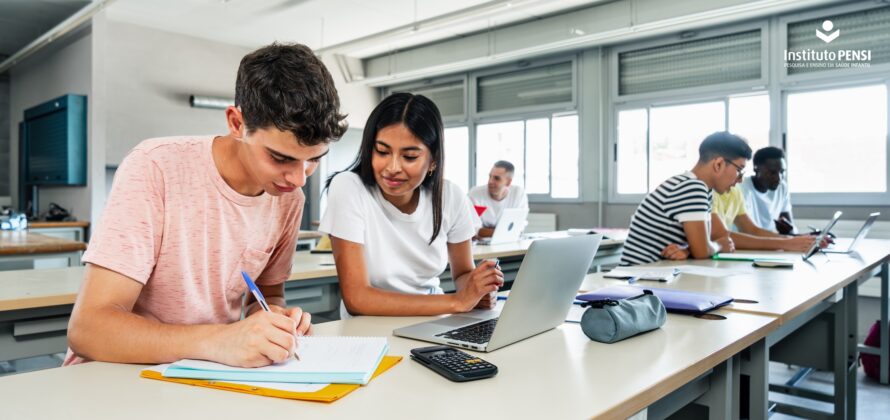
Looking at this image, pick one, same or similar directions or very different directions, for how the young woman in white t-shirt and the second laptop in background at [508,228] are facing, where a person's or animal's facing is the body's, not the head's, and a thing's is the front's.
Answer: very different directions

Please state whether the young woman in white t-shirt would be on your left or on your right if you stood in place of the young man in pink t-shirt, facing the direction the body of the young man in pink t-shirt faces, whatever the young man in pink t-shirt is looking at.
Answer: on your left

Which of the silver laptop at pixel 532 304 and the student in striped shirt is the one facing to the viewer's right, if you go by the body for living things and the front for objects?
the student in striped shirt

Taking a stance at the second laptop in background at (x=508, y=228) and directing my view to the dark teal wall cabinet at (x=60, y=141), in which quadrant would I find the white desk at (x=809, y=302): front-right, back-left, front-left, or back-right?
back-left

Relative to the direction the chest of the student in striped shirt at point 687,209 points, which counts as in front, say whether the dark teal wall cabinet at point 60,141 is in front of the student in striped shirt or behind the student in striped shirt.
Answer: behind

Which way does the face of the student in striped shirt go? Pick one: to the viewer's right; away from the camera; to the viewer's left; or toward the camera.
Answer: to the viewer's right

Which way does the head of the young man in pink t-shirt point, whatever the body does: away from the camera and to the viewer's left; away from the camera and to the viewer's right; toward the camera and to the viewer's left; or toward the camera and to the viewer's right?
toward the camera and to the viewer's right

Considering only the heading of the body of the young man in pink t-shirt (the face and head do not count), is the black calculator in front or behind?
in front

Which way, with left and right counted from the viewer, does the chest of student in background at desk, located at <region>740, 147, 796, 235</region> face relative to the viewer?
facing the viewer and to the right of the viewer

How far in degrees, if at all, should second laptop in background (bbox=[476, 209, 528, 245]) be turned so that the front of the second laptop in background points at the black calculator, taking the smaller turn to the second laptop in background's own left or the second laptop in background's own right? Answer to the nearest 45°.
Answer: approximately 135° to the second laptop in background's own left

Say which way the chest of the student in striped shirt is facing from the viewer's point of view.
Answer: to the viewer's right

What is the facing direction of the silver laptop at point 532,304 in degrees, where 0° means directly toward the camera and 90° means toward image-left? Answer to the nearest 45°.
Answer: approximately 135°
